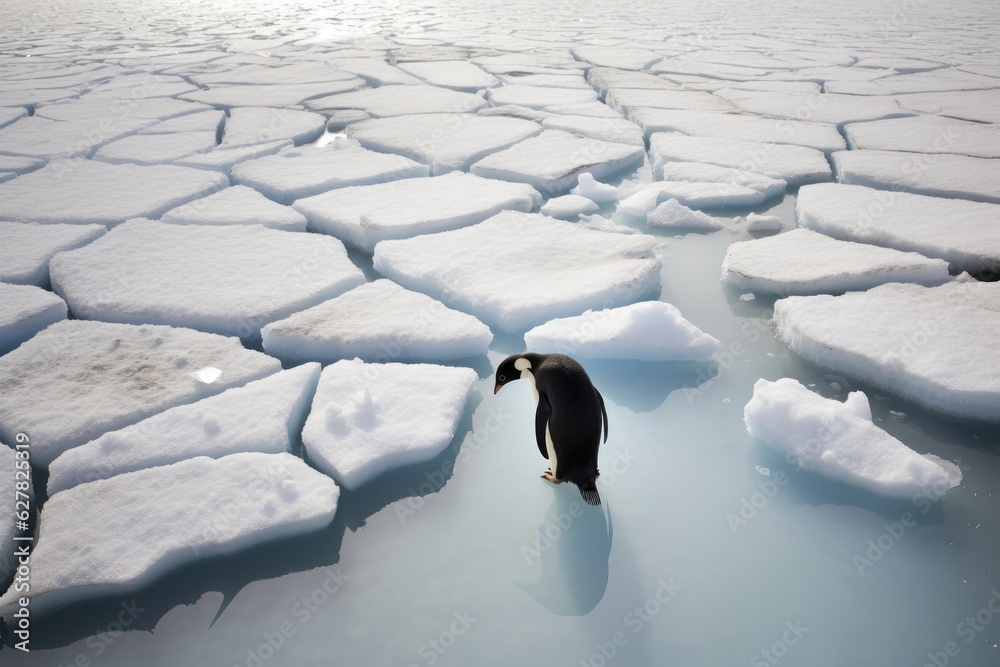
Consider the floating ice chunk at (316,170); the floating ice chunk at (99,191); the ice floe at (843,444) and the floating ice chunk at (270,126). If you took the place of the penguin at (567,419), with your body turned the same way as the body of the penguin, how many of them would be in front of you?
3

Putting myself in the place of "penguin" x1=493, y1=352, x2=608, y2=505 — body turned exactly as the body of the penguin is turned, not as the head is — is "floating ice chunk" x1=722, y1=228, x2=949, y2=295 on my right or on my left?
on my right

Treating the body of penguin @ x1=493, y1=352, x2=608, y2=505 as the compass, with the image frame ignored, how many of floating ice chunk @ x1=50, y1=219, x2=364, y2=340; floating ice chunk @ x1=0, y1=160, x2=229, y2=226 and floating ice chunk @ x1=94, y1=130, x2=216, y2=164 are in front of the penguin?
3

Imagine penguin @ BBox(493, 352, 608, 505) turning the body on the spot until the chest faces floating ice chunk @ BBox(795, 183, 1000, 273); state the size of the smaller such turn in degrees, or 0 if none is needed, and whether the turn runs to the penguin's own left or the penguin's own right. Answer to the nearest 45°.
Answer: approximately 90° to the penguin's own right

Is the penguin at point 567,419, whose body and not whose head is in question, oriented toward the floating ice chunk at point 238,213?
yes

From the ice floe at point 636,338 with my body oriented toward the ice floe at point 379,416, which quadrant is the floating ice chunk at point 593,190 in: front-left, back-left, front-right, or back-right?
back-right

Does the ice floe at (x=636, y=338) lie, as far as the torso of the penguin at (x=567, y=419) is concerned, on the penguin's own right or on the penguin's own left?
on the penguin's own right

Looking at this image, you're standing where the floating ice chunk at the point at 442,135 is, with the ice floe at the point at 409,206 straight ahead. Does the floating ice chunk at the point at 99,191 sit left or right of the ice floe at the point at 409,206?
right

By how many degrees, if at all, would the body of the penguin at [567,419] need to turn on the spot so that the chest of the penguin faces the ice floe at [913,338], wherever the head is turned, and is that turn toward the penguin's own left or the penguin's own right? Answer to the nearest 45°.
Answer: approximately 90° to the penguin's own right

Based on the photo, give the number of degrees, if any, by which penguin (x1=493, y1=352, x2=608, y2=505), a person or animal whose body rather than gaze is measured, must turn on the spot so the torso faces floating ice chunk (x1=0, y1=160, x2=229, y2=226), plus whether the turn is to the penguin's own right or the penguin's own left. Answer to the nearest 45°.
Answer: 0° — it already faces it

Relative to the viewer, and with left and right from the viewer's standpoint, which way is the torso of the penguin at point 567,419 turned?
facing away from the viewer and to the left of the viewer

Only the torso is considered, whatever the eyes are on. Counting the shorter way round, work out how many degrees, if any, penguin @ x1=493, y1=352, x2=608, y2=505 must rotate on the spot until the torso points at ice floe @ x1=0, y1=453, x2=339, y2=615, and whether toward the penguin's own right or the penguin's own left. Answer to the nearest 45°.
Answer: approximately 45° to the penguin's own left

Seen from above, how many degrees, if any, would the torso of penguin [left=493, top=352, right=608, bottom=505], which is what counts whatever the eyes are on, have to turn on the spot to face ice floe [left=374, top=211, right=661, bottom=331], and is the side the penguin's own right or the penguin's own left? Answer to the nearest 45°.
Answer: approximately 45° to the penguin's own right
